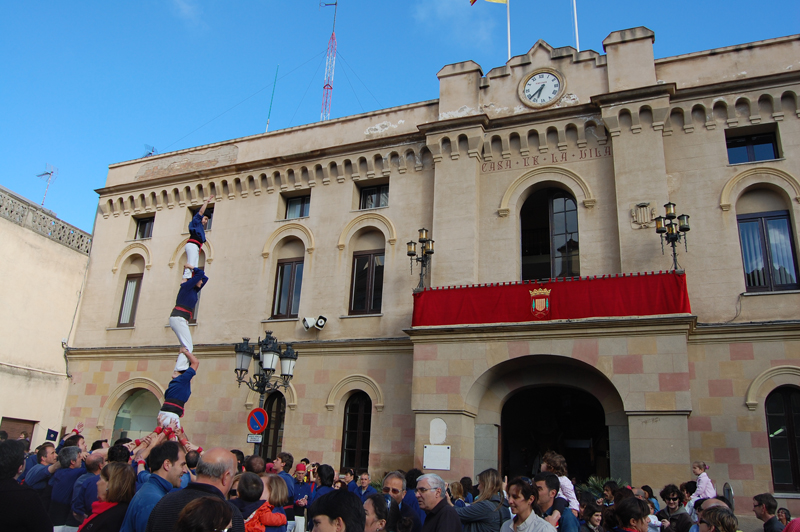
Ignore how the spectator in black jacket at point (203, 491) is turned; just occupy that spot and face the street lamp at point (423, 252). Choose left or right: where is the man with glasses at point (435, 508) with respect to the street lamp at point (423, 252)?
right

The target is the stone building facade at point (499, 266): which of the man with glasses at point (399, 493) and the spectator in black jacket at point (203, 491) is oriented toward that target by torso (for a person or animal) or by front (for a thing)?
the spectator in black jacket

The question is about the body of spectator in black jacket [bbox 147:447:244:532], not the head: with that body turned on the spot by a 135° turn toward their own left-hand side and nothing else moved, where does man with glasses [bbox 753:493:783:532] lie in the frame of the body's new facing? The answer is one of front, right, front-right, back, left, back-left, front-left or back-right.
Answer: back

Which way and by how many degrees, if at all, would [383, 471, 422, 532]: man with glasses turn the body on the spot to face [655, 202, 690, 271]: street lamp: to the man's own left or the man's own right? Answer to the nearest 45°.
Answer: approximately 180°

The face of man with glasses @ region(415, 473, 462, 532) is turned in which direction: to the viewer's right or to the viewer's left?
to the viewer's left

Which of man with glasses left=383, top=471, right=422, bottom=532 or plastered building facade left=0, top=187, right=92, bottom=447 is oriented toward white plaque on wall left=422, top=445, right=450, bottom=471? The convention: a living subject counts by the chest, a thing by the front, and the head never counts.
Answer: the plastered building facade

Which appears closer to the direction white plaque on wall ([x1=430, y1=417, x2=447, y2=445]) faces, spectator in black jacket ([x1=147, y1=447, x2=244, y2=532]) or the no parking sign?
the spectator in black jacket

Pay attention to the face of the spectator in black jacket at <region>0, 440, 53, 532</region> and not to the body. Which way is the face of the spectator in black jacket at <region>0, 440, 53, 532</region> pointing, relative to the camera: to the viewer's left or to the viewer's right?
to the viewer's right

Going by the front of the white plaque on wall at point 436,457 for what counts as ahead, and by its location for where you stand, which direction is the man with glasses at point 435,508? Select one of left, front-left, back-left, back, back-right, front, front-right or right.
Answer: front

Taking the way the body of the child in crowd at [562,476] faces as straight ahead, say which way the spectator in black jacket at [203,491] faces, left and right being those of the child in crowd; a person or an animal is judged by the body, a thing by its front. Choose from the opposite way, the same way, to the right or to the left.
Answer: to the right

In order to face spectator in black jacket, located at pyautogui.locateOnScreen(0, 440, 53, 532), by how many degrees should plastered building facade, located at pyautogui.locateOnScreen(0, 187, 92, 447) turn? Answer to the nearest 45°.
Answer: approximately 45° to its right

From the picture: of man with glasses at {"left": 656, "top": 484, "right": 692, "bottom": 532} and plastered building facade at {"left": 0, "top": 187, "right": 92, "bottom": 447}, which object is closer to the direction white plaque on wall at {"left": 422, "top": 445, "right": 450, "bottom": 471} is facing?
the man with glasses

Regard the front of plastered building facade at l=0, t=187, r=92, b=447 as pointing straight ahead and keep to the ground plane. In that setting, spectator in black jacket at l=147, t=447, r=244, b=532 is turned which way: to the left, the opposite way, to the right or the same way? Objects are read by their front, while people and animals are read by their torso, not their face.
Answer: to the left

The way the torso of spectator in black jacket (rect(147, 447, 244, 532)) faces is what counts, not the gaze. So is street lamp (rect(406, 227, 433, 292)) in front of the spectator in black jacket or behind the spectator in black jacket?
in front

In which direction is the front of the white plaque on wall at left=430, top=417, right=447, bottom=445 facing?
toward the camera

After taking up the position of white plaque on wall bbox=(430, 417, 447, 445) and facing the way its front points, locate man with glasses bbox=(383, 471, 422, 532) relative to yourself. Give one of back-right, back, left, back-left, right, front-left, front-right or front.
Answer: front

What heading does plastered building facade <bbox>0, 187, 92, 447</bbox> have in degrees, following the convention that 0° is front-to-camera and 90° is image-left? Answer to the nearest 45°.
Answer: approximately 315°
